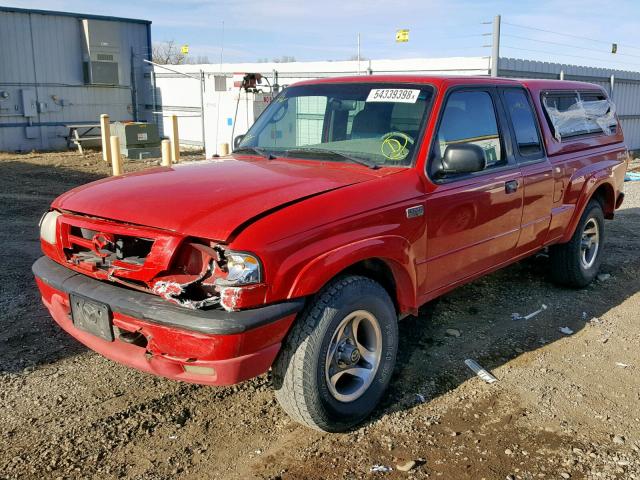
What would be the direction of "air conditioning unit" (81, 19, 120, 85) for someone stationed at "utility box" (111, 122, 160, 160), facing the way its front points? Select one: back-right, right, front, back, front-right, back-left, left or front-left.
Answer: back

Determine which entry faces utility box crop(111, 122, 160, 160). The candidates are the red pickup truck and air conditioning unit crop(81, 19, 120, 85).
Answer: air conditioning unit crop(81, 19, 120, 85)

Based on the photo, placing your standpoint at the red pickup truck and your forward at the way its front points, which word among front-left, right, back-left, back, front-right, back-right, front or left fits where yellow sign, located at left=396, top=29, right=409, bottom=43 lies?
back-right

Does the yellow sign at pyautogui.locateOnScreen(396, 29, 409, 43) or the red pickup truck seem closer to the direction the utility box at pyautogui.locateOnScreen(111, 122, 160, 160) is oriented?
the red pickup truck

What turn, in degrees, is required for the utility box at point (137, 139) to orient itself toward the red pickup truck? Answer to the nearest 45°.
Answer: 0° — it already faces it

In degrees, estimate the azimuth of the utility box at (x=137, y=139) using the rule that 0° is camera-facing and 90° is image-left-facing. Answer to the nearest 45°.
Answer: approximately 0°

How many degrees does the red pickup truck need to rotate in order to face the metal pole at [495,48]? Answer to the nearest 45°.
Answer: approximately 135° to its right

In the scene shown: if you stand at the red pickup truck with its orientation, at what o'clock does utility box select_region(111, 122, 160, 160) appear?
The utility box is roughly at 4 o'clock from the red pickup truck.

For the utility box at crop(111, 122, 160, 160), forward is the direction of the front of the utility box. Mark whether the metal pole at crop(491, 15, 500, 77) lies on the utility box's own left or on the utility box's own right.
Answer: on the utility box's own left

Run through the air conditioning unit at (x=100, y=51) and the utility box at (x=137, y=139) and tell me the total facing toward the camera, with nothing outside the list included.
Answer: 2

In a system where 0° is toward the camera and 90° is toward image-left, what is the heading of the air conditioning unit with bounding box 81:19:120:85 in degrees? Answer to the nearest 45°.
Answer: approximately 0°
